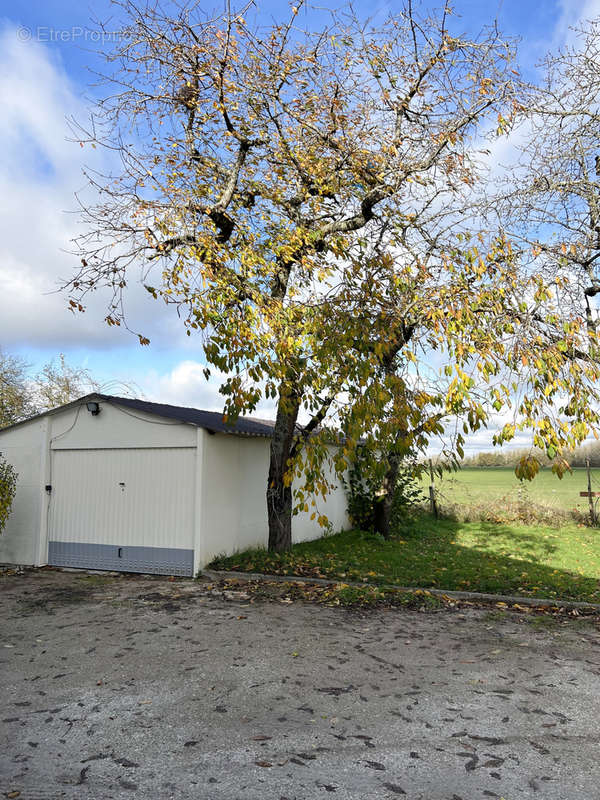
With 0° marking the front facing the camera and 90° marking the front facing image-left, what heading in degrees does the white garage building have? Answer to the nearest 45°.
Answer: approximately 45°

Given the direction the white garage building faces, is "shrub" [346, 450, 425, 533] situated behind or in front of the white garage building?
behind

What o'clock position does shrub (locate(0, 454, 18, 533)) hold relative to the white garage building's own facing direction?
The shrub is roughly at 2 o'clock from the white garage building.
